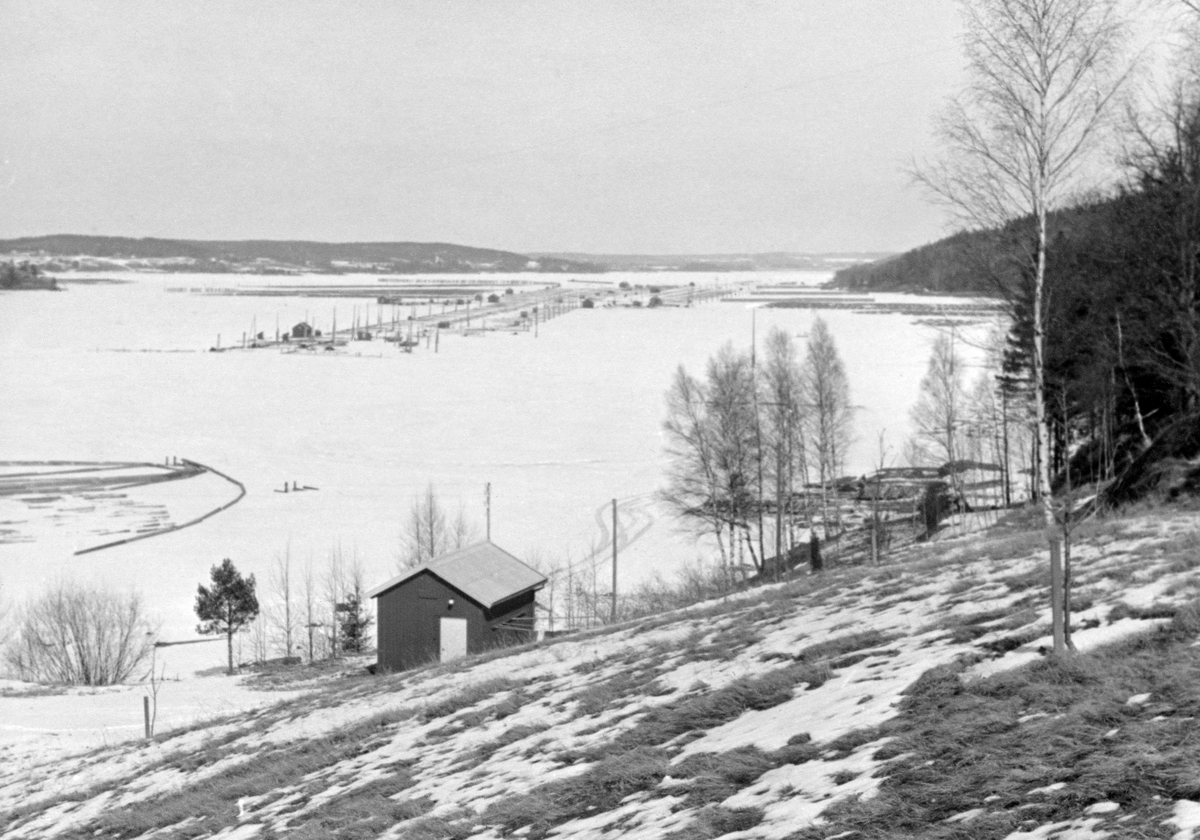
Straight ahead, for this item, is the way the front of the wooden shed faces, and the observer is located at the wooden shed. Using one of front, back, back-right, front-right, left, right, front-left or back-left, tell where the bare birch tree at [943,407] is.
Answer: back

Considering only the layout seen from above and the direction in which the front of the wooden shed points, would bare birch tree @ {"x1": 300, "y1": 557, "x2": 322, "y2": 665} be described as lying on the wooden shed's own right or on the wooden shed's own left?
on the wooden shed's own right

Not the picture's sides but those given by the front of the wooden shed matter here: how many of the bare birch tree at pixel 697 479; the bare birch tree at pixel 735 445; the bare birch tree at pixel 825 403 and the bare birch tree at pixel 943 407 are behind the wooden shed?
4

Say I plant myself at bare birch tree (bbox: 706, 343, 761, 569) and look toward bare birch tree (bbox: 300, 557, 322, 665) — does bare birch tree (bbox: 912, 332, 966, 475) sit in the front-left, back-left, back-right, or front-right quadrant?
back-right

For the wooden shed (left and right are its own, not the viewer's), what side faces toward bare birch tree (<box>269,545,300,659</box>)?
right

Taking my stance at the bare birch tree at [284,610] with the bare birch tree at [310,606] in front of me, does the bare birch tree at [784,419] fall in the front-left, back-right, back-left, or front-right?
front-left

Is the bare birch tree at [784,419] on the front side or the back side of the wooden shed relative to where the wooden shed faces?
on the back side

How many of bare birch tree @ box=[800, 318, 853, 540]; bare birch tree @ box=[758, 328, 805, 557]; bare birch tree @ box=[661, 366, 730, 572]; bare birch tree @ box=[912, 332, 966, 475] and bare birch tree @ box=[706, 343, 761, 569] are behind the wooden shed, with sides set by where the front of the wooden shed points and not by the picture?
5

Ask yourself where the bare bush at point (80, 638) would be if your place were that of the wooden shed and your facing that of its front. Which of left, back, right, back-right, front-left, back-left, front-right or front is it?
right

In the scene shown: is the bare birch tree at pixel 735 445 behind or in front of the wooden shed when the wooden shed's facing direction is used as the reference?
behind

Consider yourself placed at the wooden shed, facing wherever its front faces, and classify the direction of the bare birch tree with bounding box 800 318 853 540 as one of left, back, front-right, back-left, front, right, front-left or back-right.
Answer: back

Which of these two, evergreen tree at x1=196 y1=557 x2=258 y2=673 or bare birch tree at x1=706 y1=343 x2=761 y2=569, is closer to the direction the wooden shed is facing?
the evergreen tree

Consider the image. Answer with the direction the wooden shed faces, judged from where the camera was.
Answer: facing the viewer and to the left of the viewer
